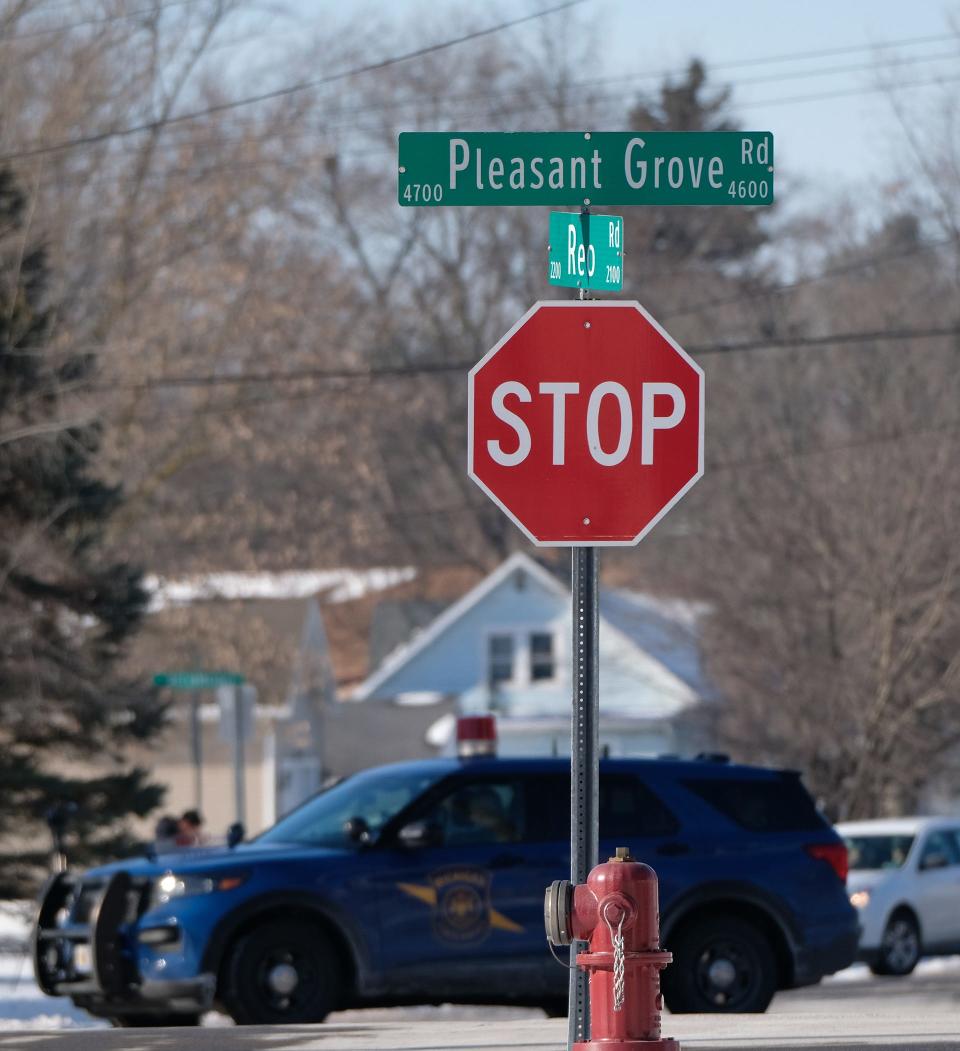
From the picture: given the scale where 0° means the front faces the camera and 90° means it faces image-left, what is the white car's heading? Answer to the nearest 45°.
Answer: approximately 45°

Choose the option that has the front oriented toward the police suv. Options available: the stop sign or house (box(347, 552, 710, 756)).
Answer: the house

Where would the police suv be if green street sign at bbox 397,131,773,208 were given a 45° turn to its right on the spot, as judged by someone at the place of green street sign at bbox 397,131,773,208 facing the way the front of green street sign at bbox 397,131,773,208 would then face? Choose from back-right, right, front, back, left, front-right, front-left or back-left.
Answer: back-right

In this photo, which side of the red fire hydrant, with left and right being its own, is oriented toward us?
left

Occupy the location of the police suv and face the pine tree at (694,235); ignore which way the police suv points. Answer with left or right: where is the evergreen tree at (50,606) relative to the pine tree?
left
